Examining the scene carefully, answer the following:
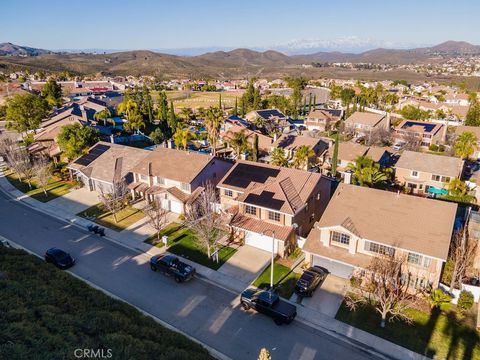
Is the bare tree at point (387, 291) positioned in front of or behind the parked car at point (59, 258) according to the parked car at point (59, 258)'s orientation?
in front

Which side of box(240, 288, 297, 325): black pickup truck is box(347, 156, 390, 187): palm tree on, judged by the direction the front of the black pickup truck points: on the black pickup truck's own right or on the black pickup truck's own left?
on the black pickup truck's own right

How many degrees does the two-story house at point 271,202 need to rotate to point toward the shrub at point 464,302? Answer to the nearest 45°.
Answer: approximately 90° to its left

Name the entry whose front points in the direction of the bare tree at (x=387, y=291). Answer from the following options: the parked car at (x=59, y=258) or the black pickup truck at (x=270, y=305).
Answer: the parked car

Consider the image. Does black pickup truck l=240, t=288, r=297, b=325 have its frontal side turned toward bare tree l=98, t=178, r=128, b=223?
yes

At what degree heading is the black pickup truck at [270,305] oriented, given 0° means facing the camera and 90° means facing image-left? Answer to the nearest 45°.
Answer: approximately 135°

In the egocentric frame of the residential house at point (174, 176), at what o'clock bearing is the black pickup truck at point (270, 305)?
The black pickup truck is roughly at 10 o'clock from the residential house.

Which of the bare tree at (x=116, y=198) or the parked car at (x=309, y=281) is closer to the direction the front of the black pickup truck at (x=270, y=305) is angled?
the bare tree

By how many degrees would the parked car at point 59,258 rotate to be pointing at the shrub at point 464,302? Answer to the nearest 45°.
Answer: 0° — it already faces it

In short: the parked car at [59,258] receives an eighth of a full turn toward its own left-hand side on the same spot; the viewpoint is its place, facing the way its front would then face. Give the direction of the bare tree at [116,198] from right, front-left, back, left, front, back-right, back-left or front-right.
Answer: front-left

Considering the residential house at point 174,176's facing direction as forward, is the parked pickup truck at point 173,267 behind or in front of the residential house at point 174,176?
in front

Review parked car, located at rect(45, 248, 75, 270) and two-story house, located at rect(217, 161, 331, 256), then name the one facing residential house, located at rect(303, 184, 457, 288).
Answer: the parked car

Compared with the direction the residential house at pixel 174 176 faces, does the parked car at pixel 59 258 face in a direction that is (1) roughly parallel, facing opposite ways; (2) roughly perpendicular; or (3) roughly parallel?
roughly perpendicular

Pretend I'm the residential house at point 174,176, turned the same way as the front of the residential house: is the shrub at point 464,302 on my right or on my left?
on my left

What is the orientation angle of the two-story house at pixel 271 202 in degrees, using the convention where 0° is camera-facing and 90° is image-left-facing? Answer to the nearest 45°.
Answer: approximately 45°

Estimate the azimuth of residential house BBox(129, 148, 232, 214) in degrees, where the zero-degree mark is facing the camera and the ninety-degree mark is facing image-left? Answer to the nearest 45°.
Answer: approximately 45°

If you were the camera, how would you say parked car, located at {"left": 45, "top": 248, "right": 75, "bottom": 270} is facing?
facing the viewer and to the right of the viewer

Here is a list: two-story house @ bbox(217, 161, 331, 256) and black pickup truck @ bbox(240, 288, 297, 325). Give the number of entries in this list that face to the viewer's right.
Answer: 0

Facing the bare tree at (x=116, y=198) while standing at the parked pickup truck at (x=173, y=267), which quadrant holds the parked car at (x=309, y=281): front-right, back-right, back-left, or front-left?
back-right

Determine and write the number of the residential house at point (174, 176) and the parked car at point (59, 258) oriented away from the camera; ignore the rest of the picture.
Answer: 0
